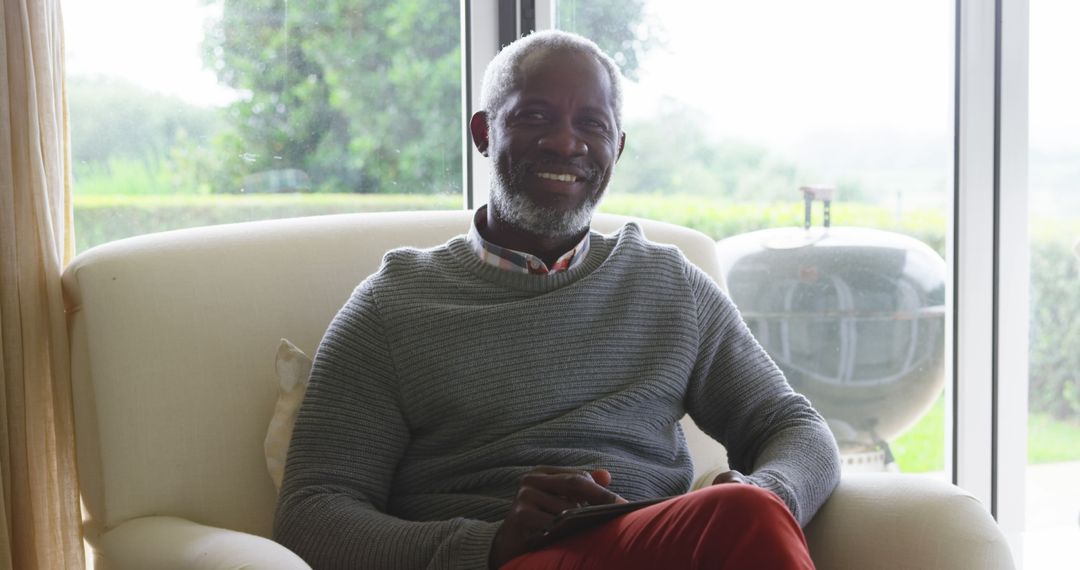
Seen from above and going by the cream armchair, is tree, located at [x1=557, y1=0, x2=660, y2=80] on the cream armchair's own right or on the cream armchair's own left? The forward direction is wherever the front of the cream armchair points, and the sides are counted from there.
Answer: on the cream armchair's own left

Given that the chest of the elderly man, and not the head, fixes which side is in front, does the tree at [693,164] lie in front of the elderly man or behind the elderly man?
behind

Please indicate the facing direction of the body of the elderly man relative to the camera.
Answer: toward the camera

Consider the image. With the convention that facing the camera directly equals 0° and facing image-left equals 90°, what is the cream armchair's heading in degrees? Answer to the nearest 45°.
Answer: approximately 315°

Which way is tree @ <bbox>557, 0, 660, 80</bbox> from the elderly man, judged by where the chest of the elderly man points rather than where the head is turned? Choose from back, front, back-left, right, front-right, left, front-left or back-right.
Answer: back

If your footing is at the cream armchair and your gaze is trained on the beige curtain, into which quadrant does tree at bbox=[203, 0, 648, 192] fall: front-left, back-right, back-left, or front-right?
front-right

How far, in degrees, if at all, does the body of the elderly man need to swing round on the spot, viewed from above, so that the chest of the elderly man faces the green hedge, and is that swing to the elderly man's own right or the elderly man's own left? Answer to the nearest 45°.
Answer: approximately 135° to the elderly man's own left
